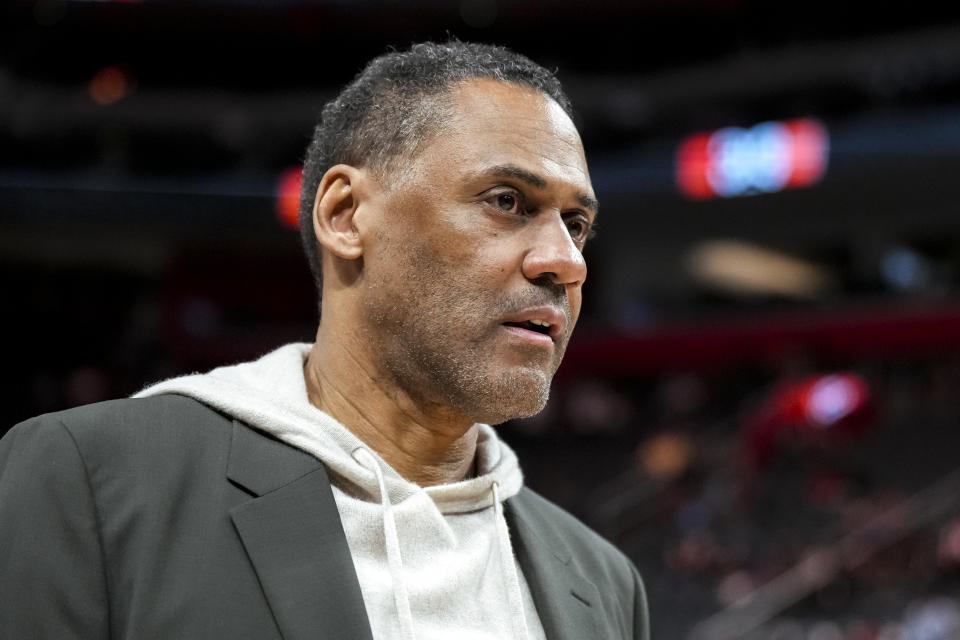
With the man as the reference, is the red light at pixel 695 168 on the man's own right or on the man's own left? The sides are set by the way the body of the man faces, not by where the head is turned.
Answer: on the man's own left

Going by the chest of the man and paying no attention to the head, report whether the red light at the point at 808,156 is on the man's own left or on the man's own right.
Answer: on the man's own left

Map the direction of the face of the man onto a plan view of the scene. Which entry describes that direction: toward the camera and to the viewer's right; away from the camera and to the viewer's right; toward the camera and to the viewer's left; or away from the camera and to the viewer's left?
toward the camera and to the viewer's right

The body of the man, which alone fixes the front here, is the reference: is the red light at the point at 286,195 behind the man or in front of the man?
behind

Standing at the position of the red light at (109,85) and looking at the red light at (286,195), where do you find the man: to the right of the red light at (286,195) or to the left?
right

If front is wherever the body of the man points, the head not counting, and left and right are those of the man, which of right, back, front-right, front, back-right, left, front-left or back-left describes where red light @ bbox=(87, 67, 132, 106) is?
back-left

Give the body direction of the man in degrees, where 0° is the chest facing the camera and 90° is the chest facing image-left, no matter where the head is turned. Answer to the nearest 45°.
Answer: approximately 315°

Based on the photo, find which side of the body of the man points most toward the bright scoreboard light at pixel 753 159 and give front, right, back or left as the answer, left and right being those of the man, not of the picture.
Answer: left
